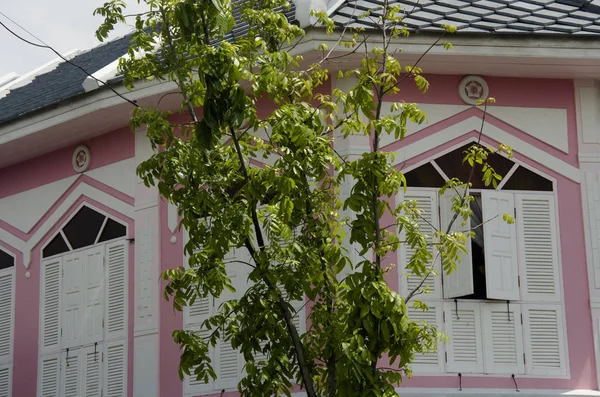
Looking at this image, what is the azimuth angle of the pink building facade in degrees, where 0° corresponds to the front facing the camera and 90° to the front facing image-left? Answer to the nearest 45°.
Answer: approximately 0°

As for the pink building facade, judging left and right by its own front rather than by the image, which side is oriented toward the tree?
front

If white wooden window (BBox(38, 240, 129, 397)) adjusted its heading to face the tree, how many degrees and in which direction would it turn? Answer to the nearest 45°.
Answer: approximately 45° to its left

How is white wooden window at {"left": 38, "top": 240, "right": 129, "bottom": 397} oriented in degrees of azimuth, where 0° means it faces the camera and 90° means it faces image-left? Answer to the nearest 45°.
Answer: approximately 45°
